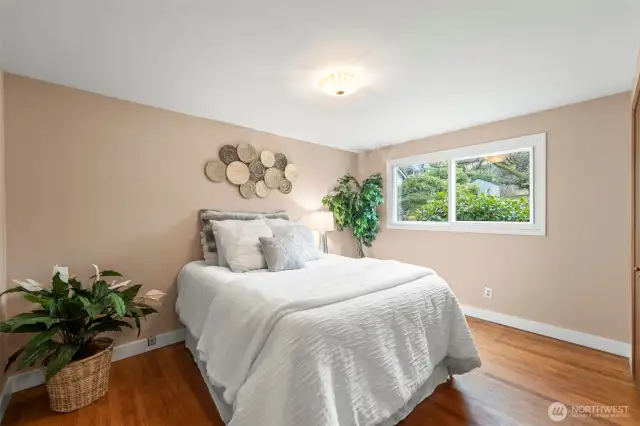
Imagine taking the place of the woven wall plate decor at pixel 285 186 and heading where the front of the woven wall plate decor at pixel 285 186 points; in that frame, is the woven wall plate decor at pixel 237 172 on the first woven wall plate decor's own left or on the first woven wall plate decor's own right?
on the first woven wall plate decor's own right

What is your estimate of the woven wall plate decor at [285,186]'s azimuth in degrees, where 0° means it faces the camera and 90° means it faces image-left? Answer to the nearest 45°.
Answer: approximately 315°

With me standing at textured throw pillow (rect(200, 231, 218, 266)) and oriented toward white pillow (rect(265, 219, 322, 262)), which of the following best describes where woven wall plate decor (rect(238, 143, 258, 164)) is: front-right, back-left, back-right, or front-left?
front-left

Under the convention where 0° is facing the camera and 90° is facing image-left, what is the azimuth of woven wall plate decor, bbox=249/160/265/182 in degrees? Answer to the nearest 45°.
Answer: approximately 315°

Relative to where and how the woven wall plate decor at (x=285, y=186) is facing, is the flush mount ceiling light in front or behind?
in front

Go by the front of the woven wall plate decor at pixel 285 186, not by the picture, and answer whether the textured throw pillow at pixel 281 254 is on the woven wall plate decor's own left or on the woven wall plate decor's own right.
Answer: on the woven wall plate decor's own right

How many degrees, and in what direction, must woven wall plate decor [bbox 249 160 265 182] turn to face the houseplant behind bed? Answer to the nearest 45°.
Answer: approximately 45° to its left

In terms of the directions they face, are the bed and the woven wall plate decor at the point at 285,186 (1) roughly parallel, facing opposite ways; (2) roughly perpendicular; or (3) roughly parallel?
roughly parallel

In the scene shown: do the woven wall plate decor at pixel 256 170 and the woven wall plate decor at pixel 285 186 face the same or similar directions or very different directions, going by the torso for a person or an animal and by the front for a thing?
same or similar directions

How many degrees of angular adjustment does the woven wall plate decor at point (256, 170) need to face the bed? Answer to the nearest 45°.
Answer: approximately 45° to its right

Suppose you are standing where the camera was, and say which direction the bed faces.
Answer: facing the viewer and to the right of the viewer

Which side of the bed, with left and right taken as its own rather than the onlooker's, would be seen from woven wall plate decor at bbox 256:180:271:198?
back

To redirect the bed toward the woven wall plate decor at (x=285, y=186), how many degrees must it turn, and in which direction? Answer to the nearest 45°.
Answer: approximately 135° to its left

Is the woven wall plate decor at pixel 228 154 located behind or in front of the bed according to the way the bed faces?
behind

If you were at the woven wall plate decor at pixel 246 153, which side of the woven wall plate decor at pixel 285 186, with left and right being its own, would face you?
right

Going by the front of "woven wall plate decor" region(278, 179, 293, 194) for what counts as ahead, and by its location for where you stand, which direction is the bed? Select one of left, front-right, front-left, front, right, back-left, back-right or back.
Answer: front-right
